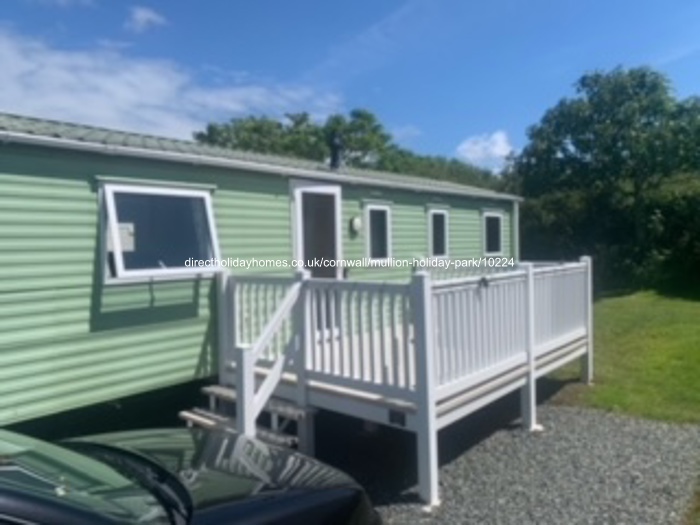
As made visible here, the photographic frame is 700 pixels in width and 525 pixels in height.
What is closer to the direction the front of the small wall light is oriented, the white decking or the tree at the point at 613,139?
the white decking

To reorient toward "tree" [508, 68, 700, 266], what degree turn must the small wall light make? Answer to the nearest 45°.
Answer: approximately 90° to its left

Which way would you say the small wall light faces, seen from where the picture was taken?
facing the viewer and to the right of the viewer

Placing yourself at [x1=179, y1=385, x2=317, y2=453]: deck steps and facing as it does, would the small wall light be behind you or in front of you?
behind

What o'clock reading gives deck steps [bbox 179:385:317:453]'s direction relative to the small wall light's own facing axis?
The deck steps is roughly at 2 o'clock from the small wall light.

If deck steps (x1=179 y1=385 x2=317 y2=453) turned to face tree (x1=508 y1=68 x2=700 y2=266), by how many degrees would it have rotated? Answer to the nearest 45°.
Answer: approximately 180°

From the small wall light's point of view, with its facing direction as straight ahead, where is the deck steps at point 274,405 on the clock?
The deck steps is roughly at 2 o'clock from the small wall light.

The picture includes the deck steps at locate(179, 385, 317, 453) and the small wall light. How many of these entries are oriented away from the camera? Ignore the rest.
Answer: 0

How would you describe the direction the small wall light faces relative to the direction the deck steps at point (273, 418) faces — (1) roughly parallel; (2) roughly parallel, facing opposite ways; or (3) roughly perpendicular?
roughly perpendicular

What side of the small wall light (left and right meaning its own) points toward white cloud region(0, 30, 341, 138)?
back

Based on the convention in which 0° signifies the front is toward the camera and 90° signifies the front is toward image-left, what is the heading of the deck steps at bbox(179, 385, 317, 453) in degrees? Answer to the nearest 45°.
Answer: approximately 45°
